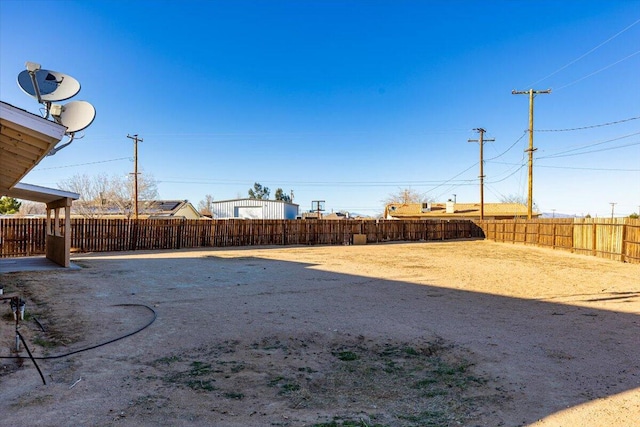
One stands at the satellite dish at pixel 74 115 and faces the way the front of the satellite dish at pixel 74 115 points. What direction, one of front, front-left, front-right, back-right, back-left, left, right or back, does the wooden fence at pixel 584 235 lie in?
back-left

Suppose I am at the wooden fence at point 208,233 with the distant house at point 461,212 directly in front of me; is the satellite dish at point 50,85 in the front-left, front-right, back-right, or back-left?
back-right

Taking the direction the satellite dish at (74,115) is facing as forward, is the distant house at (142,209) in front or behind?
behind

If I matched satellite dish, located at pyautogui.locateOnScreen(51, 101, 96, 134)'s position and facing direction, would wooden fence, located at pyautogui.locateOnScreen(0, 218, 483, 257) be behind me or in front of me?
behind

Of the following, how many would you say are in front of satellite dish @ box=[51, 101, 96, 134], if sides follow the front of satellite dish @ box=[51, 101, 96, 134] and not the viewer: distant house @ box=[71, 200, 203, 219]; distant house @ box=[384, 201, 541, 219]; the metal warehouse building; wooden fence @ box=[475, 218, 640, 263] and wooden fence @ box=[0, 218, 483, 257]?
0

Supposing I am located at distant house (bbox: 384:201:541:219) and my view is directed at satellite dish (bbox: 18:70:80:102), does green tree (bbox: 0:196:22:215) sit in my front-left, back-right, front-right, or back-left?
front-right

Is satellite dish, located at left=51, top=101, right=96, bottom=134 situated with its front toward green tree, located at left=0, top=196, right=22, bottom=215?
no

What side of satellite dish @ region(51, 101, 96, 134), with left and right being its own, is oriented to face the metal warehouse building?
back

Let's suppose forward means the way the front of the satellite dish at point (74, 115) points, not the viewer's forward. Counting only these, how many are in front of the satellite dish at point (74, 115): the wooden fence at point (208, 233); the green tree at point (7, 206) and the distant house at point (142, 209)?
0

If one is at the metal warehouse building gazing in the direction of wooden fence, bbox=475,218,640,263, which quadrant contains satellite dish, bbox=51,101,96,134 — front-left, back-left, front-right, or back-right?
front-right

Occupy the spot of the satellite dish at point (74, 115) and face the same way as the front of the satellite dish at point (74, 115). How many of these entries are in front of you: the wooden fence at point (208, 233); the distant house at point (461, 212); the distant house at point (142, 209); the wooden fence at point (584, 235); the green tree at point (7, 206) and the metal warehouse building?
0

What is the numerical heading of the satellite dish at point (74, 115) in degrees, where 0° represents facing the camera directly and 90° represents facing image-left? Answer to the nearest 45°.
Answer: approximately 45°
